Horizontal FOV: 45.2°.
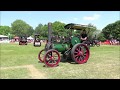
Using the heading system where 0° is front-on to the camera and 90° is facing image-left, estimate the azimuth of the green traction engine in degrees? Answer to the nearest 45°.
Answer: approximately 45°
